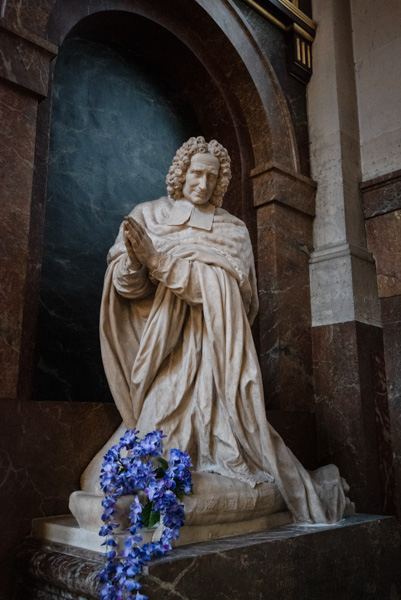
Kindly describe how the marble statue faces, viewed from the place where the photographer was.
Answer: facing the viewer and to the left of the viewer

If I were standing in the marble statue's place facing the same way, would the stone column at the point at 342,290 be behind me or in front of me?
behind
